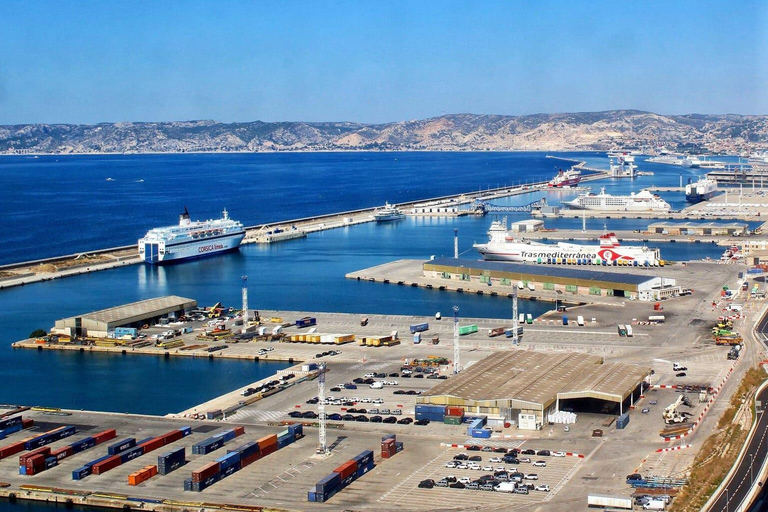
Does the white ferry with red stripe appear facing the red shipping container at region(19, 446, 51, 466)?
no

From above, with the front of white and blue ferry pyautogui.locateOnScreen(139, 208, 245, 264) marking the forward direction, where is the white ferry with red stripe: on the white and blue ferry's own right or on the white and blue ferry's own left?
on the white and blue ferry's own right

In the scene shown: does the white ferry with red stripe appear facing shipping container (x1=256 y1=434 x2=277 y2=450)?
no

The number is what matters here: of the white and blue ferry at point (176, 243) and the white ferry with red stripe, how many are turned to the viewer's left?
1

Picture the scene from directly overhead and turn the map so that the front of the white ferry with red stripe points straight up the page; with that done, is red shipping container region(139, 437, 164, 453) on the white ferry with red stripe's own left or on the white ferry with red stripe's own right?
on the white ferry with red stripe's own left

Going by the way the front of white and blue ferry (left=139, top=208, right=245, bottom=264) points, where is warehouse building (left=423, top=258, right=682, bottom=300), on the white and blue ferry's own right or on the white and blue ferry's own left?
on the white and blue ferry's own right

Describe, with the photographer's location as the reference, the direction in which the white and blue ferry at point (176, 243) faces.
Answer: facing away from the viewer and to the right of the viewer

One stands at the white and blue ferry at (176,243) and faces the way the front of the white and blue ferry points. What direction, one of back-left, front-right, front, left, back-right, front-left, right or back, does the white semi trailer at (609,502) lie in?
back-right

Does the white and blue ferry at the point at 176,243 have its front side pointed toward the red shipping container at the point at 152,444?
no

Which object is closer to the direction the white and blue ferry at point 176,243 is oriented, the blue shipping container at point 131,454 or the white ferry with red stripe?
the white ferry with red stripe

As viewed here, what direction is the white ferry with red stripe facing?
to the viewer's left

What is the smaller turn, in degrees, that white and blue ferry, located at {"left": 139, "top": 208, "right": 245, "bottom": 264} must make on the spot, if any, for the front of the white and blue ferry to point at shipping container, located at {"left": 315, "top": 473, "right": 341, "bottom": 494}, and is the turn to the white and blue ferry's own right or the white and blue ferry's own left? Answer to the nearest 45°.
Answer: approximately 135° to the white and blue ferry's own right

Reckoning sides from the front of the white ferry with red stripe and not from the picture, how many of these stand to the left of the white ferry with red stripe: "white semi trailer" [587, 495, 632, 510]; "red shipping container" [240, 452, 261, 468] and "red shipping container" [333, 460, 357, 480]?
3

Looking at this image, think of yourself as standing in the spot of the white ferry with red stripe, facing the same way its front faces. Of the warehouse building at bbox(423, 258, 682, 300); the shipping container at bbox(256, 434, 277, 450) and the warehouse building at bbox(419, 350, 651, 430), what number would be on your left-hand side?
3

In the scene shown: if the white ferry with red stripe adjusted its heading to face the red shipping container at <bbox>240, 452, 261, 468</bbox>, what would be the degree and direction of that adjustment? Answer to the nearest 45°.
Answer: approximately 90° to its left

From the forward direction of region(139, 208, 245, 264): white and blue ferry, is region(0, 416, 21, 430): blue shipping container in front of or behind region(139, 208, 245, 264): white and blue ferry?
behind

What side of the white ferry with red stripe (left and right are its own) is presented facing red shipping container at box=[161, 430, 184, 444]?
left

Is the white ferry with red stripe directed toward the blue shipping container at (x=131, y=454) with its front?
no
